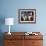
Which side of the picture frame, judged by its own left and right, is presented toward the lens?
front
